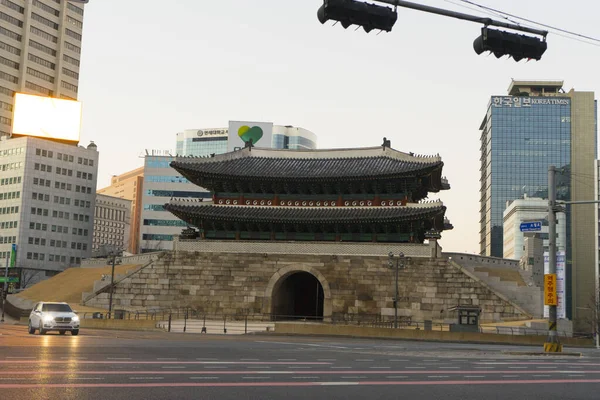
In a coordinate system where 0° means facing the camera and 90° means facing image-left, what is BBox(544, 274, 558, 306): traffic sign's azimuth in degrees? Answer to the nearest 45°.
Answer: approximately 0°

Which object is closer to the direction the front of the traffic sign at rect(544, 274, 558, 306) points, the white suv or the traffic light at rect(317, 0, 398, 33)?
the traffic light

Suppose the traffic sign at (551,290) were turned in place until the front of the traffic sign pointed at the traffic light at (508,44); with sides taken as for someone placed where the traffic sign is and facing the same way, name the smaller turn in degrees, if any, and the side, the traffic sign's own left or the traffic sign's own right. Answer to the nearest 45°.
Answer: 0° — it already faces it

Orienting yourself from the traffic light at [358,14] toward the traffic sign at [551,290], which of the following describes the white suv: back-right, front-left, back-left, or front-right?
front-left

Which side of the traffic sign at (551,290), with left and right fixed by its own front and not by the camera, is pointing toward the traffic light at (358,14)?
front

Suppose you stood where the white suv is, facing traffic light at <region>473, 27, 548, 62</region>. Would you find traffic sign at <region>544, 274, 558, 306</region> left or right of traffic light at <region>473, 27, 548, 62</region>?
left

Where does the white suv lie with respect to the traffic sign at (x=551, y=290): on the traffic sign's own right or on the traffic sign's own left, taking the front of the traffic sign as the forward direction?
on the traffic sign's own right

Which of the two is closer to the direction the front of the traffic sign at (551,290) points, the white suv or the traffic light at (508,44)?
the traffic light
